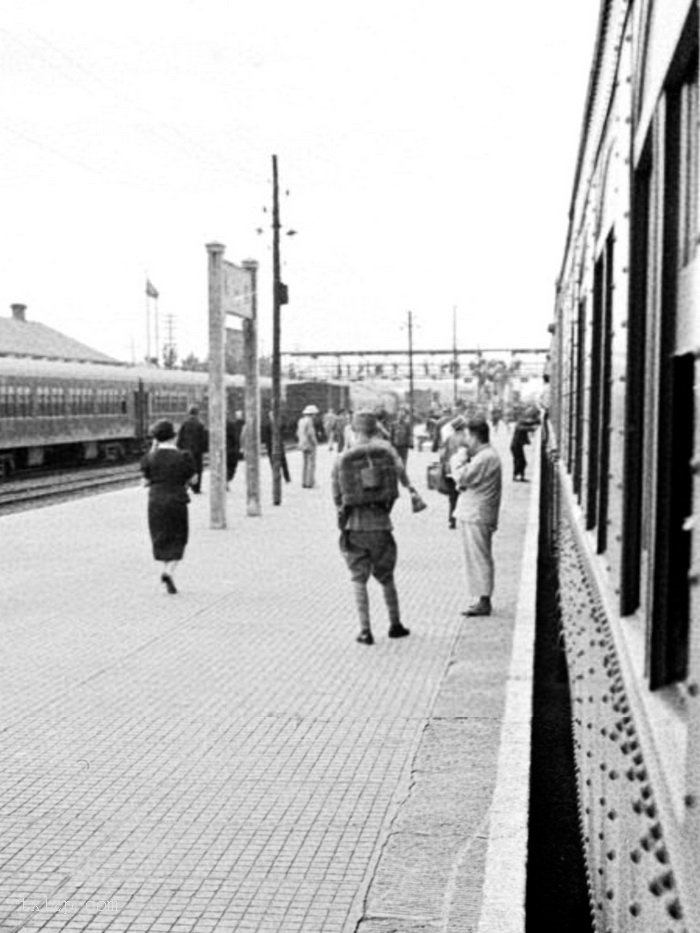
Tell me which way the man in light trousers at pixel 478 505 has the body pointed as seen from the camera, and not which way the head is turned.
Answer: to the viewer's left

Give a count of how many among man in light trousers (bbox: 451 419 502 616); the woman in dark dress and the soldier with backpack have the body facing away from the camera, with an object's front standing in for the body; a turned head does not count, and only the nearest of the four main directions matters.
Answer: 2

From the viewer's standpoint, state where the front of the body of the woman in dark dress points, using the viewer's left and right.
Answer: facing away from the viewer

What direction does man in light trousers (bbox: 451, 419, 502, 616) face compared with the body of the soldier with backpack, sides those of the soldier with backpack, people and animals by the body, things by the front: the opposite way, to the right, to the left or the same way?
to the left

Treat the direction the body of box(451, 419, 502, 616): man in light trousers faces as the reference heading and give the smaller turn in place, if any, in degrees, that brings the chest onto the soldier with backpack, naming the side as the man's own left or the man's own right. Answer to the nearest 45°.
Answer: approximately 45° to the man's own left

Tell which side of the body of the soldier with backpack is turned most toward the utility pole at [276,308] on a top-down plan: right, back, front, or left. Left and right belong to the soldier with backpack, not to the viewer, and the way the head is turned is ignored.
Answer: front

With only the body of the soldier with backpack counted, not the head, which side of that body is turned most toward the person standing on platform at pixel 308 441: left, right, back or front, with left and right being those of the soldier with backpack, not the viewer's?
front

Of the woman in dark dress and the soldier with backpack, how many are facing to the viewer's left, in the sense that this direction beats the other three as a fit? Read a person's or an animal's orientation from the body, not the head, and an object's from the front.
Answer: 0

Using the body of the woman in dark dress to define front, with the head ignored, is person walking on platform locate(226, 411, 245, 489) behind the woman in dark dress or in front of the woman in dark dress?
in front

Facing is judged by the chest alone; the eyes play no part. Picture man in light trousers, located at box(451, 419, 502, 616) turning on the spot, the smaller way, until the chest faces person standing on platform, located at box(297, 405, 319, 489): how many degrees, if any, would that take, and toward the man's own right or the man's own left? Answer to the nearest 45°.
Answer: approximately 90° to the man's own right

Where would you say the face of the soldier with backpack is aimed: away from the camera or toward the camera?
away from the camera

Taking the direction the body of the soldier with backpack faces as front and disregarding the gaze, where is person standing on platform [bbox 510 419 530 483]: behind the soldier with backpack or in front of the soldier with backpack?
in front

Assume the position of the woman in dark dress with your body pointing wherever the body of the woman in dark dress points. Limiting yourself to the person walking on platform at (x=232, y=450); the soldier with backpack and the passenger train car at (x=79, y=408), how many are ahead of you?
2

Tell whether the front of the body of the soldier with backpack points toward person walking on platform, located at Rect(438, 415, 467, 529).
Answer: yes

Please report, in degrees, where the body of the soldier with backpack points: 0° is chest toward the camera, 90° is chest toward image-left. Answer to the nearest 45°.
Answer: approximately 180°

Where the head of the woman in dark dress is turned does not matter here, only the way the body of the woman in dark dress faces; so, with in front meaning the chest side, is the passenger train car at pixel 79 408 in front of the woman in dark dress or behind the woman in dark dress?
in front

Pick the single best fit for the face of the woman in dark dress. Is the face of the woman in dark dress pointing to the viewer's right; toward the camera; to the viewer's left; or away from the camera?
away from the camera
